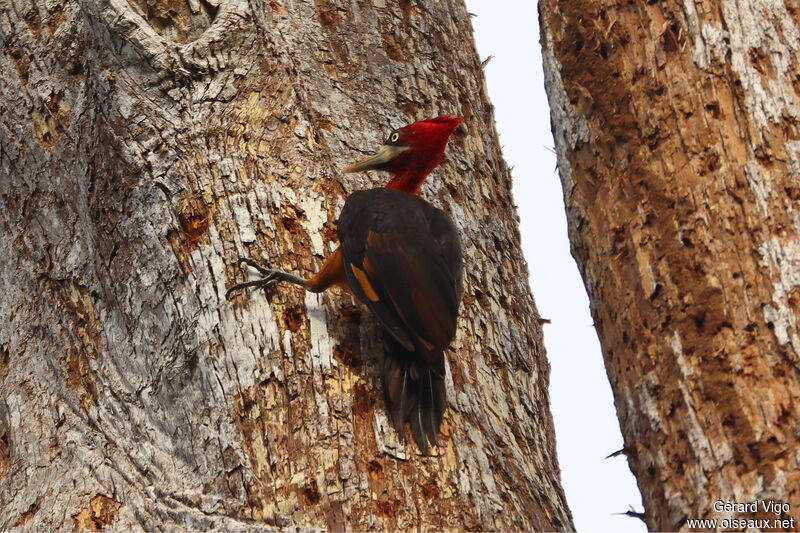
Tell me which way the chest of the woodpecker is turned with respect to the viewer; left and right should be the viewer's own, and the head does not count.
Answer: facing away from the viewer and to the left of the viewer
